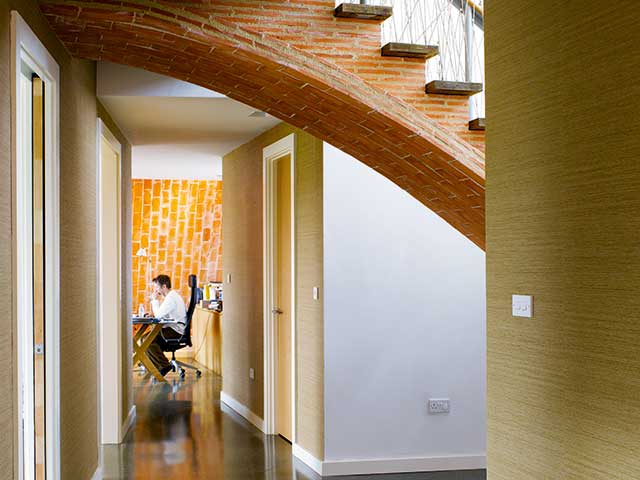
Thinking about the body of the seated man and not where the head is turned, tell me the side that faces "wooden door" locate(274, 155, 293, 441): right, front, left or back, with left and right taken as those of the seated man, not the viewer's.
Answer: left

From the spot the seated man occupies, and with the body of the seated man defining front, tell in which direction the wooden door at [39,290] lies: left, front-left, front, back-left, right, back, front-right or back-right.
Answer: left

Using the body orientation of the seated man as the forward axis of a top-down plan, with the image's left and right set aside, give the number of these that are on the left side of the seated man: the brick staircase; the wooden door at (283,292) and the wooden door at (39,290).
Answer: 3

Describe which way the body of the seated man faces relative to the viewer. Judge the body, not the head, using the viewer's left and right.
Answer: facing to the left of the viewer

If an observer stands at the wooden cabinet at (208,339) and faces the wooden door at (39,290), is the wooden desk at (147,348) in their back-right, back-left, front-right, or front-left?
front-right

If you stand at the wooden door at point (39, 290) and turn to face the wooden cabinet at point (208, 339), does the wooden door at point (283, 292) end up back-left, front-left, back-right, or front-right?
front-right
